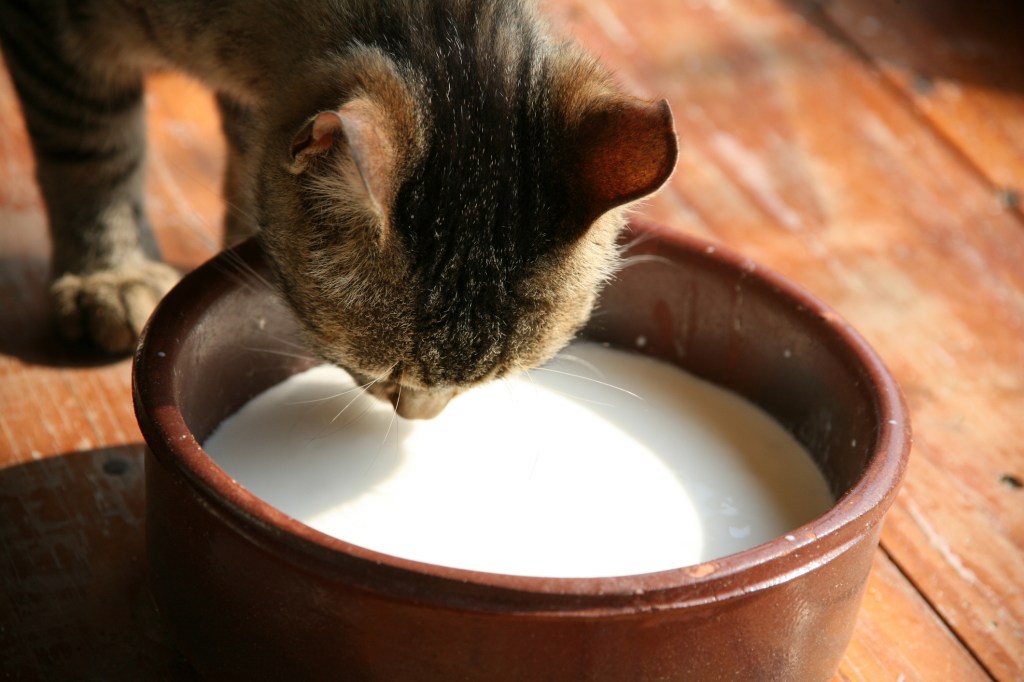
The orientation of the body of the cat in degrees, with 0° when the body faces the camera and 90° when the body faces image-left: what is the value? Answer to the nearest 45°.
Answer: approximately 0°
